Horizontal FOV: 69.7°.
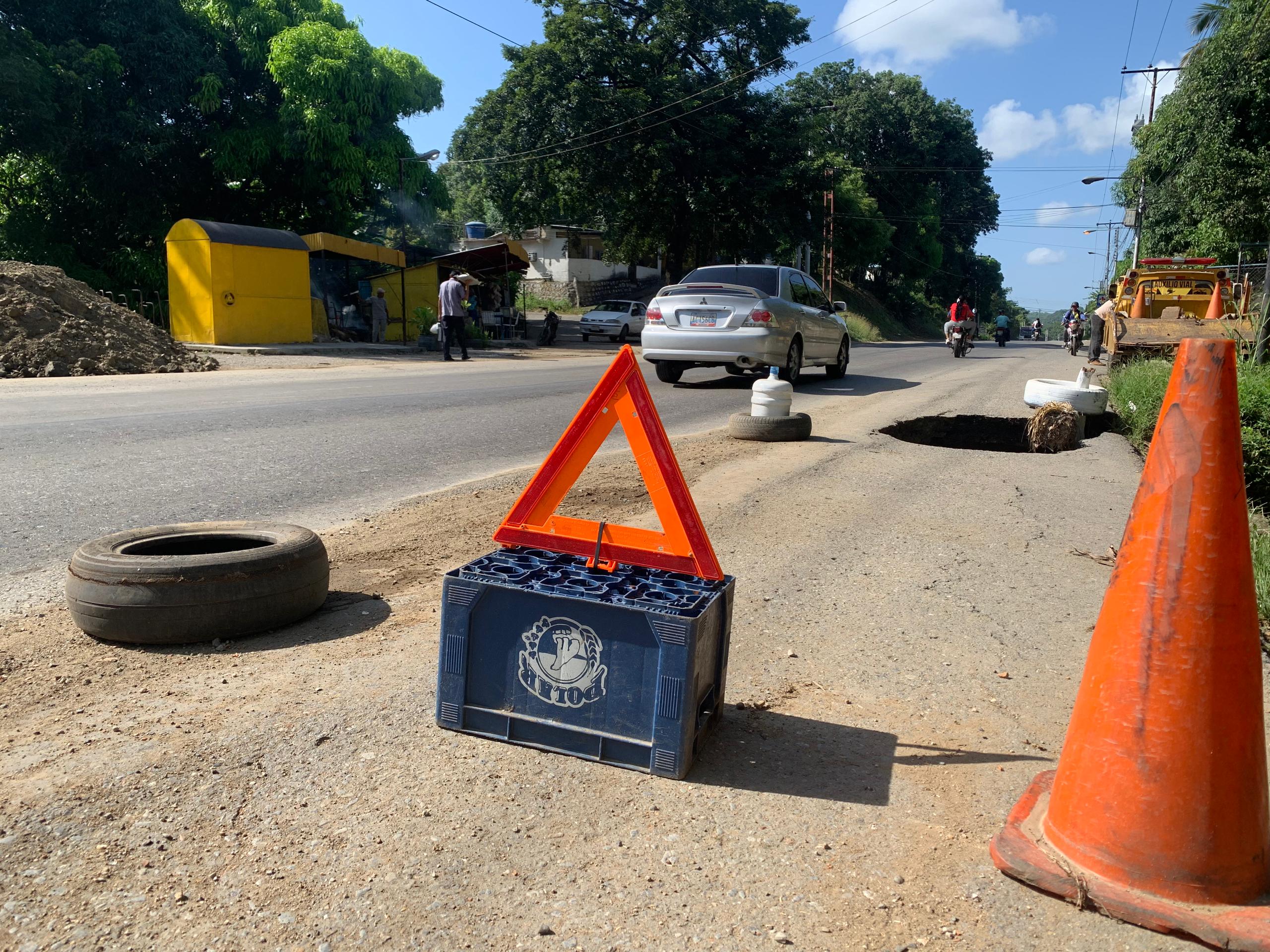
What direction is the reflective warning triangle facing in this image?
toward the camera

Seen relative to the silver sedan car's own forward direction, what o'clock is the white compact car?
The white compact car is roughly at 10 o'clock from the silver sedan car.

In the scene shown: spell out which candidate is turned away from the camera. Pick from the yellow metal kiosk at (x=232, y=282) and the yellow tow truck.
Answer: the yellow tow truck

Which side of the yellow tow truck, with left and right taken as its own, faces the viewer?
back

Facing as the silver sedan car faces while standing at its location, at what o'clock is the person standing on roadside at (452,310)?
The person standing on roadside is roughly at 9 o'clock from the silver sedan car.

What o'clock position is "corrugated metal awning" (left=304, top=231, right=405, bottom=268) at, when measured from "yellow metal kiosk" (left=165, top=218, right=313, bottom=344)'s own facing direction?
The corrugated metal awning is roughly at 9 o'clock from the yellow metal kiosk.

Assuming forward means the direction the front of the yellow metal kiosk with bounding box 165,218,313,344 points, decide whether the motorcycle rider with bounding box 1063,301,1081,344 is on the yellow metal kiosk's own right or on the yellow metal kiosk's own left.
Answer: on the yellow metal kiosk's own left

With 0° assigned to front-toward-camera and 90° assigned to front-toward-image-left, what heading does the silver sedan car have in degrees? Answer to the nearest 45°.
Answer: approximately 225°

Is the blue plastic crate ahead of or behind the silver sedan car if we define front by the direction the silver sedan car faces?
behind

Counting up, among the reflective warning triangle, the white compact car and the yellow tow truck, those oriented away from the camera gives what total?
1

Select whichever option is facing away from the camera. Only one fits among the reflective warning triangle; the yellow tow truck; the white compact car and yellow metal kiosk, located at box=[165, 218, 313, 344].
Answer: the yellow tow truck

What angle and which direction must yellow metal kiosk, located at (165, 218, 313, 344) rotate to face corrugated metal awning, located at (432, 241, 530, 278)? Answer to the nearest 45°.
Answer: approximately 90° to its left
